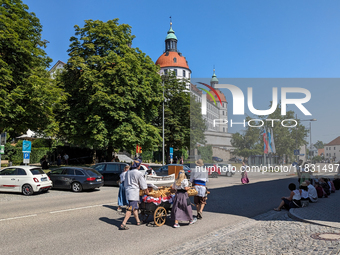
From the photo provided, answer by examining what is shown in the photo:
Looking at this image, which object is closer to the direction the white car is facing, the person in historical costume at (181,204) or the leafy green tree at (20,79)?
the leafy green tree

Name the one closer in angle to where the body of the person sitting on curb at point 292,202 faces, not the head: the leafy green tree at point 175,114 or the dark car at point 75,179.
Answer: the dark car

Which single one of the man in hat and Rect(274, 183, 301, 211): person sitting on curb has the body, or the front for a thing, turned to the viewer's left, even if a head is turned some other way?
the person sitting on curb

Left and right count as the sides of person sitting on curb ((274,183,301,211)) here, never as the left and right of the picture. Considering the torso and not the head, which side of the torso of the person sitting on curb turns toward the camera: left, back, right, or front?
left

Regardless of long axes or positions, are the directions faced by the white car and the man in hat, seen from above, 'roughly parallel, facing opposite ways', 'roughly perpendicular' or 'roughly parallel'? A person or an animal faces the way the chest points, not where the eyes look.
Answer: roughly perpendicular

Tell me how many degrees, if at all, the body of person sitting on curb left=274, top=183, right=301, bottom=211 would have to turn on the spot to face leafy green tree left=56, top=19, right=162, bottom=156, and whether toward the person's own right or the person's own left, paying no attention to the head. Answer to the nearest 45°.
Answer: approximately 45° to the person's own right

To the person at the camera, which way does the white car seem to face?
facing away from the viewer and to the left of the viewer
